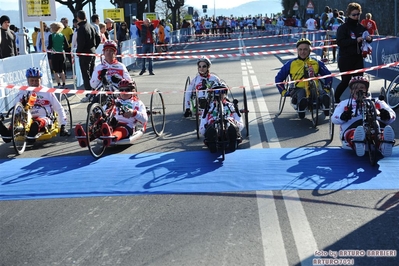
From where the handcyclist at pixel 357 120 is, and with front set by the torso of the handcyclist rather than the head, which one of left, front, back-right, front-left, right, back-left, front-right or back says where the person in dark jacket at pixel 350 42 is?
back

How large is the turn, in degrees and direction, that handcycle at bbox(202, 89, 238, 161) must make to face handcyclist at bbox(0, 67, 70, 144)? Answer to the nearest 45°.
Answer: approximately 135° to its right

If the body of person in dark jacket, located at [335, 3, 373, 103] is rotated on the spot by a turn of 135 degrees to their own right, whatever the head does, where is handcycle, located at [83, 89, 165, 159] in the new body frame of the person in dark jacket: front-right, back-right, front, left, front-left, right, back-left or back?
front-left

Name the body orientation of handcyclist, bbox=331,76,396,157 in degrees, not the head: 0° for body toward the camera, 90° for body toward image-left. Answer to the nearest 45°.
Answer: approximately 0°

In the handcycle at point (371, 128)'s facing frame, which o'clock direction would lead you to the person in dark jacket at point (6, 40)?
The person in dark jacket is roughly at 4 o'clock from the handcycle.

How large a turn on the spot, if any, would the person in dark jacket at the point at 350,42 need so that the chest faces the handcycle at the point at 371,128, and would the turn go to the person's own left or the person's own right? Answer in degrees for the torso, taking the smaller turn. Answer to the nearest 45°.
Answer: approximately 45° to the person's own right

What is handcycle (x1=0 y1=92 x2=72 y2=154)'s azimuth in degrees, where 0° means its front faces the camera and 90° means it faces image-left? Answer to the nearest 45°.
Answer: approximately 45°

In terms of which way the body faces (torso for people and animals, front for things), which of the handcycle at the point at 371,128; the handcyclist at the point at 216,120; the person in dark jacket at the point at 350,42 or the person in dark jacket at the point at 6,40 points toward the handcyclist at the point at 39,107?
the person in dark jacket at the point at 6,40

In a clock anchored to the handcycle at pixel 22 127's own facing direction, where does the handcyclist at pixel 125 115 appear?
The handcyclist is roughly at 8 o'clock from the handcycle.
